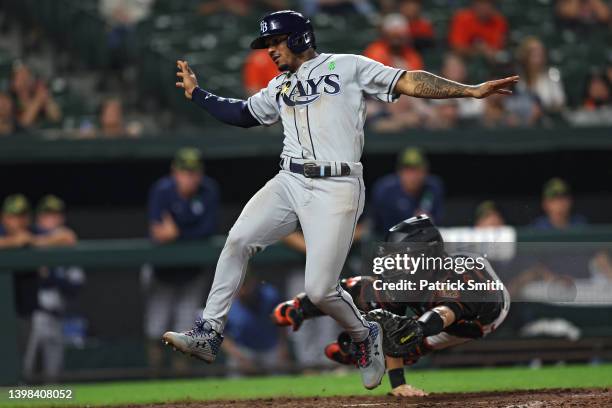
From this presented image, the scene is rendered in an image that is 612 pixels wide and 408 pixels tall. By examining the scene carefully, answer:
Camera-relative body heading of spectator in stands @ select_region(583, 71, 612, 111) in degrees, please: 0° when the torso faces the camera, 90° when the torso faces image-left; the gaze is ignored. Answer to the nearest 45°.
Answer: approximately 0°

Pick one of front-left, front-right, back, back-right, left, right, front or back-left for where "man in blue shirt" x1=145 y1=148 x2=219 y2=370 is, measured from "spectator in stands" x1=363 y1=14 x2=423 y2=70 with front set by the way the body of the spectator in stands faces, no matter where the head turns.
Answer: front-right

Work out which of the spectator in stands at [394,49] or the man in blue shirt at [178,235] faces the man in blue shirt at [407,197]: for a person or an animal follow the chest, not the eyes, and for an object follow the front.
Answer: the spectator in stands

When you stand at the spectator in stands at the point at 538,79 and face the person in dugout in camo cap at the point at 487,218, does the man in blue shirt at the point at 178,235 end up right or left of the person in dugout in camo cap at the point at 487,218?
right

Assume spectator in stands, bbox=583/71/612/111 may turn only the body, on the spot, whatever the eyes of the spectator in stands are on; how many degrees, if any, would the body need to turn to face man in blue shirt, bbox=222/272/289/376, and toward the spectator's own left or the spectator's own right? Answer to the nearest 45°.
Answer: approximately 45° to the spectator's own right

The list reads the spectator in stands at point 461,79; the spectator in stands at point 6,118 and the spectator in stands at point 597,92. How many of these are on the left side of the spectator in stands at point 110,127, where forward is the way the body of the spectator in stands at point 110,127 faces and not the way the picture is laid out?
2

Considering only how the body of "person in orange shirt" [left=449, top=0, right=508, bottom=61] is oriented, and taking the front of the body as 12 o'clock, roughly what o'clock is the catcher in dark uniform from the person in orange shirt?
The catcher in dark uniform is roughly at 12 o'clock from the person in orange shirt.

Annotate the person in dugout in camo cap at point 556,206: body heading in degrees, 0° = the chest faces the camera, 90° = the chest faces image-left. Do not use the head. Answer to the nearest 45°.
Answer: approximately 0°

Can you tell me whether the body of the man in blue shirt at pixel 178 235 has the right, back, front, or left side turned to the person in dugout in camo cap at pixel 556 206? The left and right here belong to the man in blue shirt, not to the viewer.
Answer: left

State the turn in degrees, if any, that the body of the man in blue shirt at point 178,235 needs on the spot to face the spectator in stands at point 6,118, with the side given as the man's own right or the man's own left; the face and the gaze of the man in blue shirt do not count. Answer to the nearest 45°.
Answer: approximately 135° to the man's own right

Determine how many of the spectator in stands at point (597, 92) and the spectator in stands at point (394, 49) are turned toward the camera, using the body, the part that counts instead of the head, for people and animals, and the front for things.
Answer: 2

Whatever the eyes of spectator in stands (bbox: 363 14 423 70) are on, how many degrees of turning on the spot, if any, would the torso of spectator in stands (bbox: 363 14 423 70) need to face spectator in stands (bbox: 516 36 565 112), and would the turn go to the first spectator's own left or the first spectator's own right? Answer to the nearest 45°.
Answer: approximately 90° to the first spectator's own left
